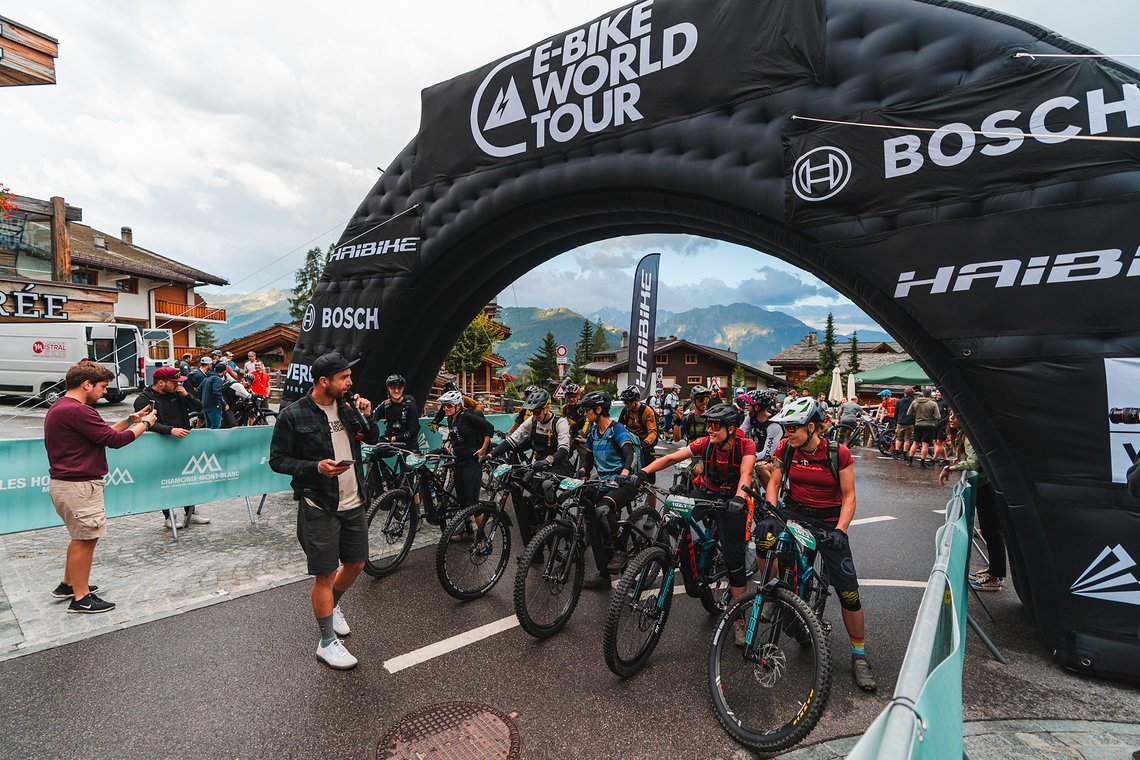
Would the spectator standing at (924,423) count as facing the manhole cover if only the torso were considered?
no

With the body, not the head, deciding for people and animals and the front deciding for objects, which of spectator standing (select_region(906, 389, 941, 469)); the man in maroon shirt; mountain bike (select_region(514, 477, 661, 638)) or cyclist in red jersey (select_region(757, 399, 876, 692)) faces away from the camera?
the spectator standing

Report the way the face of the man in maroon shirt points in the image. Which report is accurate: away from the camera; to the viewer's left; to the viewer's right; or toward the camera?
to the viewer's right

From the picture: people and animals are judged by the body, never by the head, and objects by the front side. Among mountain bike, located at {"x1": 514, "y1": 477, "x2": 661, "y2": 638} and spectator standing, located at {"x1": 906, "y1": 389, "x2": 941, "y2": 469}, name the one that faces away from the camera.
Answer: the spectator standing

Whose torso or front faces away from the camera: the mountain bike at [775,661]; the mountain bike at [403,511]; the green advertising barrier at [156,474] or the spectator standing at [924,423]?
the spectator standing

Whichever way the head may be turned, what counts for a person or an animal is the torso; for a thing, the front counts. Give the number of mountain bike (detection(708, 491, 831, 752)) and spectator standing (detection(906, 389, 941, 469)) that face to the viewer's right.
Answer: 0

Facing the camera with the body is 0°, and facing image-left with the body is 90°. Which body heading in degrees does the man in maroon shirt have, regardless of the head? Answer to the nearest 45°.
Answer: approximately 270°

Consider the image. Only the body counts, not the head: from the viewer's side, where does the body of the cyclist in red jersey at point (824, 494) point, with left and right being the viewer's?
facing the viewer and to the left of the viewer

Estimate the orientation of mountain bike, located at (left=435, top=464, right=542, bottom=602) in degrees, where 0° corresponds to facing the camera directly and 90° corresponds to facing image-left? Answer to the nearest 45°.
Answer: approximately 45°

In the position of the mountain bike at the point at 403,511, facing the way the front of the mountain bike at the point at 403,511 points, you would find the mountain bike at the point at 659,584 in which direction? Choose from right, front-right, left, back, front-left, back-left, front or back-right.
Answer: left

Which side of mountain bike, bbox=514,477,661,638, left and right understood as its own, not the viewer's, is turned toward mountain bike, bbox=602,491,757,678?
left

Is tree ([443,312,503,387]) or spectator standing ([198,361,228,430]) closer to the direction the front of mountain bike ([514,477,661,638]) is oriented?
the spectator standing

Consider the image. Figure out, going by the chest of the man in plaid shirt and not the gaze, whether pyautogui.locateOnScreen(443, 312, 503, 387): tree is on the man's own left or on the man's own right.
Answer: on the man's own left

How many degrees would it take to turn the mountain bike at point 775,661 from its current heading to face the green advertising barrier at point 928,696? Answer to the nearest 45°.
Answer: approximately 45° to its left

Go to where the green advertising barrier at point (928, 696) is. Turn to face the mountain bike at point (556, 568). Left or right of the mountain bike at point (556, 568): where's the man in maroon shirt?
left

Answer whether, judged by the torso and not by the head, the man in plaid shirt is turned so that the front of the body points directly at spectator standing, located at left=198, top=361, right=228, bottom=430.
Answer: no

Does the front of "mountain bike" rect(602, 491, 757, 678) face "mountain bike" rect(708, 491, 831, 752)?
no
